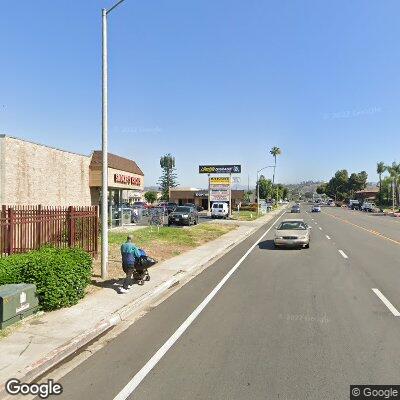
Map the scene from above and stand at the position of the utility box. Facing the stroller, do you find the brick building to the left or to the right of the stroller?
left

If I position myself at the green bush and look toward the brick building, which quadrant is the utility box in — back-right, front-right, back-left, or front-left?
back-left

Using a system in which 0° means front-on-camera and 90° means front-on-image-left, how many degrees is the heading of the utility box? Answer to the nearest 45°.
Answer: approximately 315°

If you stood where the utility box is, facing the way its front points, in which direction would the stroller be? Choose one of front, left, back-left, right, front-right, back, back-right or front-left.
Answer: left

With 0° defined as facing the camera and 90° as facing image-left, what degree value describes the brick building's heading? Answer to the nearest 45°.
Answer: approximately 315°

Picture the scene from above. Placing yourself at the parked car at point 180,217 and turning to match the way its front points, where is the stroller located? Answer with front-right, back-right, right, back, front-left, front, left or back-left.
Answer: front-left

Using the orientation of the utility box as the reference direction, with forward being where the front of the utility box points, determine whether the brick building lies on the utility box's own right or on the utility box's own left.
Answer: on the utility box's own left

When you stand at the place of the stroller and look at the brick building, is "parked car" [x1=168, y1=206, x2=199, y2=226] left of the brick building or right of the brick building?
right

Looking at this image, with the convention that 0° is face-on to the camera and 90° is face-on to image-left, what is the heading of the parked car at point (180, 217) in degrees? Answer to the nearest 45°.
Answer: approximately 45°

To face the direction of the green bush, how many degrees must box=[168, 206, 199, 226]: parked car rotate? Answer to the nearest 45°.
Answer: approximately 45° to its left

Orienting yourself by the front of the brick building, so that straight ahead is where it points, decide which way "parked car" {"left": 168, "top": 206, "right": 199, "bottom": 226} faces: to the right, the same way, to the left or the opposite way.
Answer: to the right

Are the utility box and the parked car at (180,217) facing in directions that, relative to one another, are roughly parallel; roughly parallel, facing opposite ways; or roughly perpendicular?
roughly perpendicular
